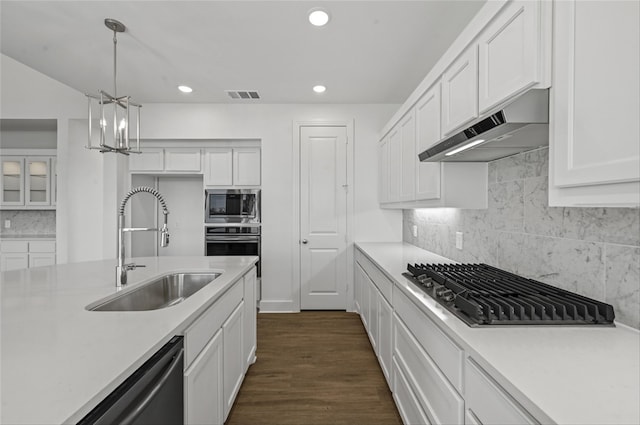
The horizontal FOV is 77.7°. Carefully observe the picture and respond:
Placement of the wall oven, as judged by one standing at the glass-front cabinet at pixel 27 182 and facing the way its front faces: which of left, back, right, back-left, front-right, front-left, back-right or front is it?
front-left

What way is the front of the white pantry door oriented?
toward the camera

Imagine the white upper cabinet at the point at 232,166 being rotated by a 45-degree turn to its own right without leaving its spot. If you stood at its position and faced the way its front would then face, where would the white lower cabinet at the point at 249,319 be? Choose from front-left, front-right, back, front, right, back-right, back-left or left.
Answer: front-left

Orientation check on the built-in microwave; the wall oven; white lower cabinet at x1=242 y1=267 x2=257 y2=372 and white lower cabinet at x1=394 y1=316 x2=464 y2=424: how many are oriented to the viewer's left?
1

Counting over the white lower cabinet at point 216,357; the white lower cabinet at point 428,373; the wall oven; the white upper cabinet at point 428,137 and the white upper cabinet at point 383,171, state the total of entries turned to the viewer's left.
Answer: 3

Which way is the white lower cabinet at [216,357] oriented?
to the viewer's right

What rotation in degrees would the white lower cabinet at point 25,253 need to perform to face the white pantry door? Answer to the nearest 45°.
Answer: approximately 45° to its left

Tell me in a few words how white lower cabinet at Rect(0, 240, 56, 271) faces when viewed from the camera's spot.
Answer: facing the viewer

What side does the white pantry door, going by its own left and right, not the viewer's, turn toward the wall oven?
right

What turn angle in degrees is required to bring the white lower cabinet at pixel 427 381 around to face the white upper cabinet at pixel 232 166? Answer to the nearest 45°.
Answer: approximately 45° to its right

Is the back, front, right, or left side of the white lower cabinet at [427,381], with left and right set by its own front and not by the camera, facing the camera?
left

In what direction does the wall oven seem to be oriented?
toward the camera

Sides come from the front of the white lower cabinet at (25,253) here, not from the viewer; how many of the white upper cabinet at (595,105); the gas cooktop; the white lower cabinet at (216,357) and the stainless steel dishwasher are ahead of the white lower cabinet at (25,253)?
4

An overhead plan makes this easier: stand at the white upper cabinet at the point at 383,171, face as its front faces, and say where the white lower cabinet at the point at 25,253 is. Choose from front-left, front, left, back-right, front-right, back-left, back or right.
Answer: front
